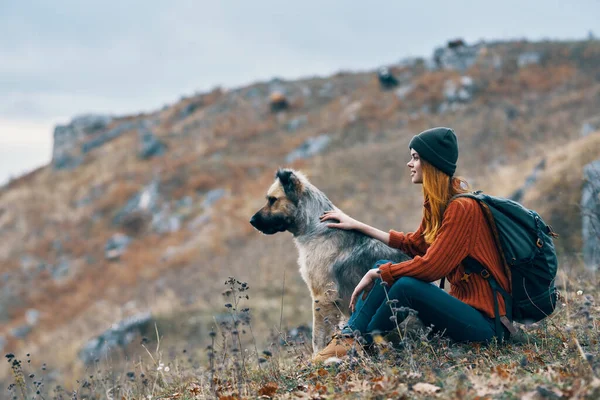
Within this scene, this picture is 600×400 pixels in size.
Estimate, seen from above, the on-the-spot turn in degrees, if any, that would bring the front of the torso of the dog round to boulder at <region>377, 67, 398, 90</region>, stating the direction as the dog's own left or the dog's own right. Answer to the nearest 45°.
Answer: approximately 90° to the dog's own right

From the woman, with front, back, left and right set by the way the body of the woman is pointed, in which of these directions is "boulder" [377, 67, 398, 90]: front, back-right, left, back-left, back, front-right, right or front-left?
right

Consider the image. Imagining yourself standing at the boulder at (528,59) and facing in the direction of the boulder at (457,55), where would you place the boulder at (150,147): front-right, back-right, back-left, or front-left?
front-left

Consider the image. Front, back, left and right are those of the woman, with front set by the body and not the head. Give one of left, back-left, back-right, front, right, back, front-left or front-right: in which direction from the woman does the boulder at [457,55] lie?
right

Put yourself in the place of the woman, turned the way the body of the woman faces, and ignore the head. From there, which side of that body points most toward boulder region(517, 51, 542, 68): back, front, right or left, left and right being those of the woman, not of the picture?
right

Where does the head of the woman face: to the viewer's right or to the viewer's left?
to the viewer's left

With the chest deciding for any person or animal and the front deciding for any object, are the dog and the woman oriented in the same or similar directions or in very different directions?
same or similar directions

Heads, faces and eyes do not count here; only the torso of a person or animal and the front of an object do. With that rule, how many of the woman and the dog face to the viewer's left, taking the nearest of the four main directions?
2

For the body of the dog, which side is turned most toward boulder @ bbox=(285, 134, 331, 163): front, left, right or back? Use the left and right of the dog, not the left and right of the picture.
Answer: right

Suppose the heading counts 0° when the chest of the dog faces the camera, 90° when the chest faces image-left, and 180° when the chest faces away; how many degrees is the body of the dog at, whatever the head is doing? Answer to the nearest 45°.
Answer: approximately 90°

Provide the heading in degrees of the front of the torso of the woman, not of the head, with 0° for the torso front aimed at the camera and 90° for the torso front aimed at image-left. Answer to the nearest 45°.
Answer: approximately 90°
